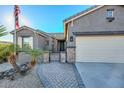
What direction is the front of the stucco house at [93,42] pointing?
toward the camera
